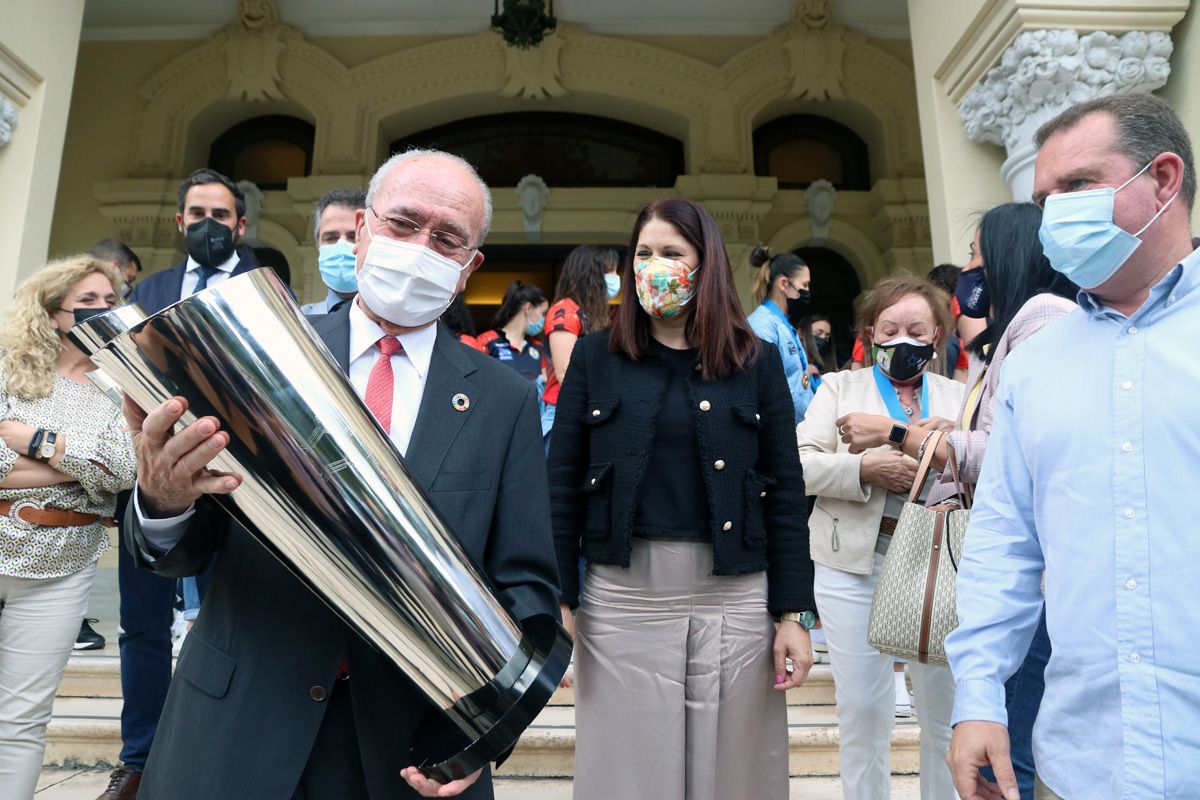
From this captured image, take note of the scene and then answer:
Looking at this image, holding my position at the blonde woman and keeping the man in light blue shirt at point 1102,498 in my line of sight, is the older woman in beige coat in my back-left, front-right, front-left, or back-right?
front-left

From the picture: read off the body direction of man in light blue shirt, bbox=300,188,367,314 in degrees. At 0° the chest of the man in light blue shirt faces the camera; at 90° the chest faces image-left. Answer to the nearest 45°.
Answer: approximately 0°

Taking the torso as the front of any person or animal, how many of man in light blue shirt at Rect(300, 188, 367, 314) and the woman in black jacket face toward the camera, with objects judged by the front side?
2

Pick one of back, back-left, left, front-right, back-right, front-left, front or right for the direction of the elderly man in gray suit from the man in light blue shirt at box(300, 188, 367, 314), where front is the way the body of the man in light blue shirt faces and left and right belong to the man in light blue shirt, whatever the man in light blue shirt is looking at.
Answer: front

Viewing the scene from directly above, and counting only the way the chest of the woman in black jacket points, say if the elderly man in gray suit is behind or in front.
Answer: in front

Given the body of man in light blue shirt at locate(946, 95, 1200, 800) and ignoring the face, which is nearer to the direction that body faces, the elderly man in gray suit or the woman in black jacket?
the elderly man in gray suit

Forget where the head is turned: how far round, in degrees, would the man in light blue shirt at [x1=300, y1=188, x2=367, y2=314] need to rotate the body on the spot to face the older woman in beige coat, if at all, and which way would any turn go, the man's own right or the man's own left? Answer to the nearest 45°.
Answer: approximately 45° to the man's own left

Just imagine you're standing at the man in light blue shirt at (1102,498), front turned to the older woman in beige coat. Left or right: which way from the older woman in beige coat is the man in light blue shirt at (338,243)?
left

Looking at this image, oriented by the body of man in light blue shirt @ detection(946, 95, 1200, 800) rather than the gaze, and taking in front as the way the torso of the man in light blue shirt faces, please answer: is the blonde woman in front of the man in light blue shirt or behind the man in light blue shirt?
in front

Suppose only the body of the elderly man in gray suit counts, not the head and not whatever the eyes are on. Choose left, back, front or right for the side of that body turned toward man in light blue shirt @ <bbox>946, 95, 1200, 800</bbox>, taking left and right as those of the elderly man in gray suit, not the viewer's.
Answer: left

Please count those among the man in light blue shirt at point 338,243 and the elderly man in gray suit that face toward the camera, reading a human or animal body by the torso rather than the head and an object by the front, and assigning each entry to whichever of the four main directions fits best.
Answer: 2

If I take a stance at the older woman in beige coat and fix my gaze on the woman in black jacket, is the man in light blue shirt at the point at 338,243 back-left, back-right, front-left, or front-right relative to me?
front-right

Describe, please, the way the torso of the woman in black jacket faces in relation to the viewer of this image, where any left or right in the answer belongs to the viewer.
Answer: facing the viewer

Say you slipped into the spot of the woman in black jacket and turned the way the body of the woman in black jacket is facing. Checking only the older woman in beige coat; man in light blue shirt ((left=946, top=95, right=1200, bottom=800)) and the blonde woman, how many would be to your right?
1
